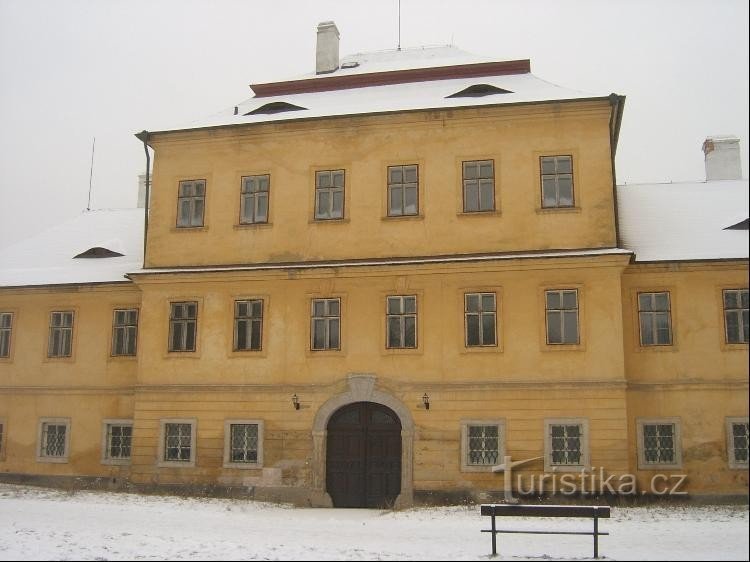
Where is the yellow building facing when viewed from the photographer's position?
facing the viewer
